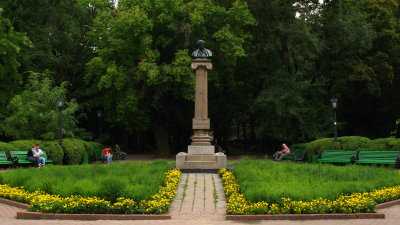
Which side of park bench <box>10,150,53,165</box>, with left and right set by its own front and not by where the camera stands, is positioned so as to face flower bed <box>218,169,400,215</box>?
front

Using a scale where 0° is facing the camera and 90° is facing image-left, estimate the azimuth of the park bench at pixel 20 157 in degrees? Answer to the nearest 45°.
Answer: approximately 315°

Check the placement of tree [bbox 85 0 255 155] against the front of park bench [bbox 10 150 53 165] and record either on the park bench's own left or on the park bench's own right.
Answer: on the park bench's own left

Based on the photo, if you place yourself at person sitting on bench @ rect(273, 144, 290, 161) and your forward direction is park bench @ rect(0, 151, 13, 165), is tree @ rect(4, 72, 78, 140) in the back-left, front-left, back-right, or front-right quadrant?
front-right

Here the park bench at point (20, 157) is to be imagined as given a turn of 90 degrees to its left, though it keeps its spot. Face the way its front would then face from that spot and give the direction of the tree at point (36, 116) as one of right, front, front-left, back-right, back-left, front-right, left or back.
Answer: front-left

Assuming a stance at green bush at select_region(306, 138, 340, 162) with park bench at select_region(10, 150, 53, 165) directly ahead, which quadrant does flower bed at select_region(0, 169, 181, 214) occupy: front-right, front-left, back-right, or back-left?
front-left

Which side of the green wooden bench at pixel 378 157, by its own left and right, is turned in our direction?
front

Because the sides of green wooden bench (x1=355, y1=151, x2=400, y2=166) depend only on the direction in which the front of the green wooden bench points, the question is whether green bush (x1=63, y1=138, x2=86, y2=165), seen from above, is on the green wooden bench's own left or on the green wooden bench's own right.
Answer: on the green wooden bench's own right

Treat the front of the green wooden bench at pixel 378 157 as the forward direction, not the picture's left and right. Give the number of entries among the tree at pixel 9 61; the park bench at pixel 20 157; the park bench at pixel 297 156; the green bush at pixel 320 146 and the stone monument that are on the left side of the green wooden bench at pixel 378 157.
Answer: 0

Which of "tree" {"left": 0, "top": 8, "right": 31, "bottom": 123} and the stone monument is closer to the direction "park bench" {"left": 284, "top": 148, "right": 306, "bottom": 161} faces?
the stone monument

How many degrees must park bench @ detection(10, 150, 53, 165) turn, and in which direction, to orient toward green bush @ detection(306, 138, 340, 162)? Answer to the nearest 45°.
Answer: approximately 45° to its left

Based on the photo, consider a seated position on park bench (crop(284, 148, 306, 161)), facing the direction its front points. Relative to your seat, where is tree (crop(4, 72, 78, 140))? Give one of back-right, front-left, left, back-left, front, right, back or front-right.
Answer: front-right

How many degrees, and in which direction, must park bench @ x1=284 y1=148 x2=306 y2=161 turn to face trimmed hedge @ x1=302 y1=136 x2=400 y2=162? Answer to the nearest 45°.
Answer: approximately 90° to its left

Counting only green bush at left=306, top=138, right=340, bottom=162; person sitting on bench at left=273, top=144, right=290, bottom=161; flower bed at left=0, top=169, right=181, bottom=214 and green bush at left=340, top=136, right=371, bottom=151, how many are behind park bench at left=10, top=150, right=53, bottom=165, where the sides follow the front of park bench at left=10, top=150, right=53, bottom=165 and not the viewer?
0

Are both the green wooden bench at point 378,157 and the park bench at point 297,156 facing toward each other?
no

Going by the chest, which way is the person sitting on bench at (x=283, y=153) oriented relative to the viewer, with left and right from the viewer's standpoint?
facing the viewer and to the left of the viewer
